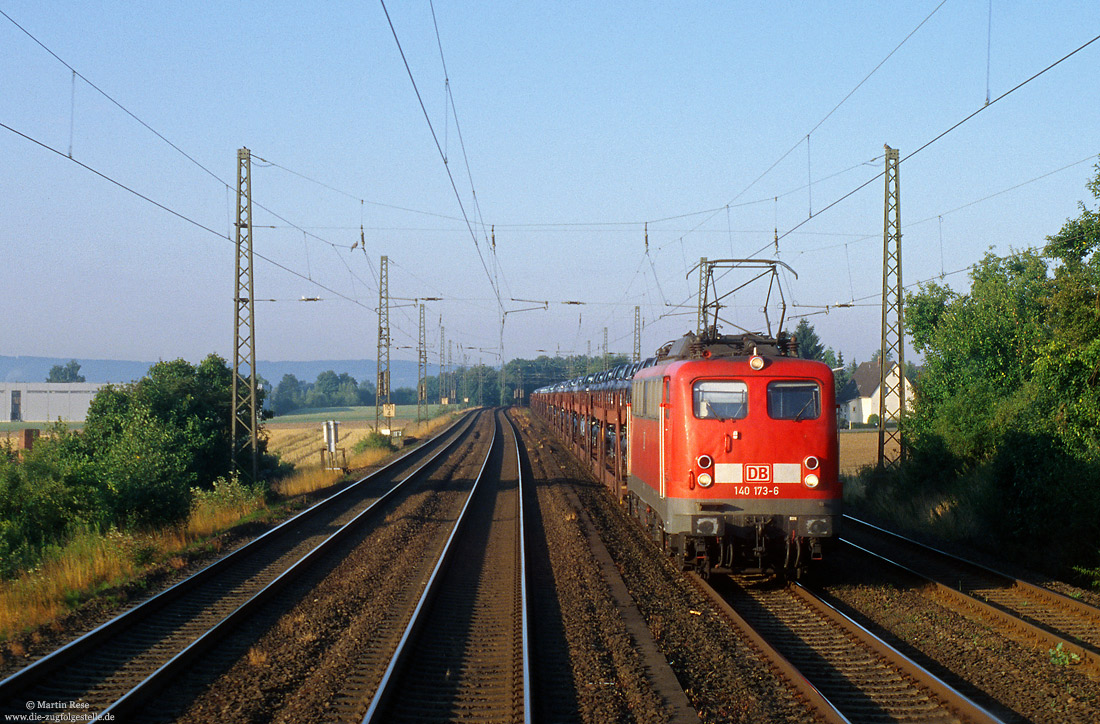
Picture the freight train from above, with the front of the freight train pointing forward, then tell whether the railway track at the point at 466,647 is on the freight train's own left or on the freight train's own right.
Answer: on the freight train's own right

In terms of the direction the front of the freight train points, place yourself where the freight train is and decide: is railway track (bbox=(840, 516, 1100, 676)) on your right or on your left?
on your left

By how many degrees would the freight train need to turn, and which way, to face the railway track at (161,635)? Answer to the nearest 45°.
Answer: approximately 45° to its right

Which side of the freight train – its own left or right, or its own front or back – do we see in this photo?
front

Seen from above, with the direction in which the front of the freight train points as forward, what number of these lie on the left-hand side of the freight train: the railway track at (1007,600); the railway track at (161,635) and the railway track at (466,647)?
1
